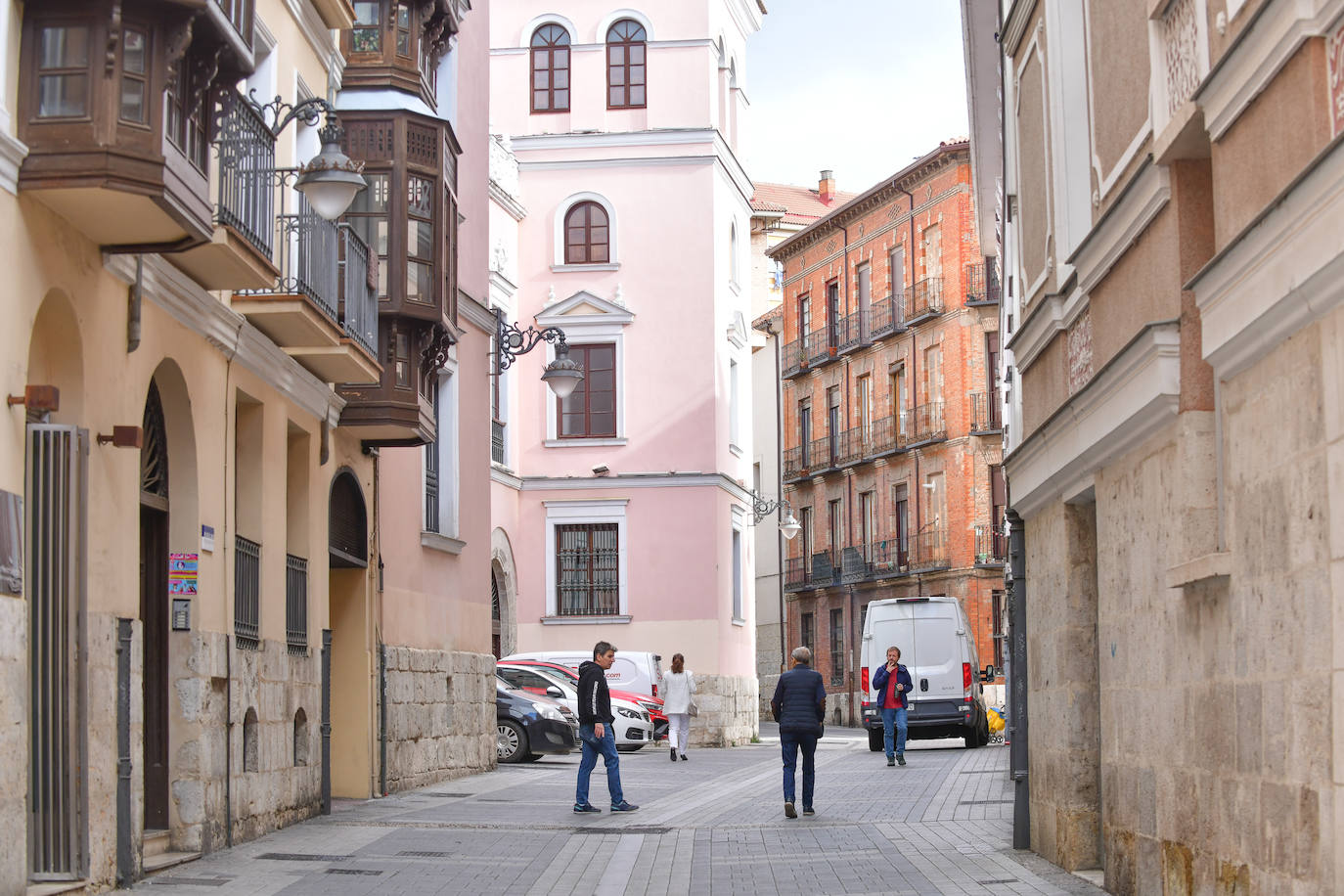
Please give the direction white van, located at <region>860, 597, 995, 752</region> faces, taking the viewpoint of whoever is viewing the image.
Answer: facing away from the viewer

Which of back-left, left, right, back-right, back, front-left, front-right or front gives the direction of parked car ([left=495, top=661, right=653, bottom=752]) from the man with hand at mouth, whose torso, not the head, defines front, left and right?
back-right

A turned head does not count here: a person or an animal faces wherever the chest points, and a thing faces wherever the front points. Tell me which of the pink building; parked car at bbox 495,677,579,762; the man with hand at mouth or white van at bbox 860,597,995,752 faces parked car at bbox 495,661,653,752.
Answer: the pink building

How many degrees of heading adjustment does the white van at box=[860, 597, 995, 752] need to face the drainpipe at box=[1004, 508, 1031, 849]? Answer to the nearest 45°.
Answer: approximately 180°

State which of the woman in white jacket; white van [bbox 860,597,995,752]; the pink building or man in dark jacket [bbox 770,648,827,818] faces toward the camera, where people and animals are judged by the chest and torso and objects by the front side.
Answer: the pink building

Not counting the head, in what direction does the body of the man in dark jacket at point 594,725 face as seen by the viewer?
to the viewer's right

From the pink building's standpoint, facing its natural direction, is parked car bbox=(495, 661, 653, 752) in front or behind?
in front

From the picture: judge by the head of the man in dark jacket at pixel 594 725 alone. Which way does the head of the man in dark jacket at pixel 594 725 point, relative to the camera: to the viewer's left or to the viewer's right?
to the viewer's right

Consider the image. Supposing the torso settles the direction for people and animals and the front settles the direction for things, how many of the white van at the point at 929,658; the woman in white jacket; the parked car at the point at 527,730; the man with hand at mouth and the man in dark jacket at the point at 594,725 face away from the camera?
2
